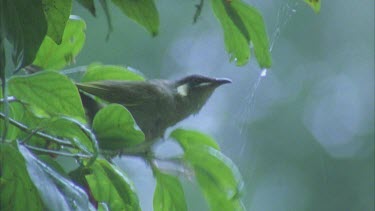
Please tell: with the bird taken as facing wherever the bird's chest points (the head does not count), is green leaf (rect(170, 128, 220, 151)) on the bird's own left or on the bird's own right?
on the bird's own right

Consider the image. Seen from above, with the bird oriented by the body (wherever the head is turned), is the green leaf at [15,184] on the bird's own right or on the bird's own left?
on the bird's own right

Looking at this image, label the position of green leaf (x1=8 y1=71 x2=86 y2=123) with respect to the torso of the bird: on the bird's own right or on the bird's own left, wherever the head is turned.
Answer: on the bird's own right

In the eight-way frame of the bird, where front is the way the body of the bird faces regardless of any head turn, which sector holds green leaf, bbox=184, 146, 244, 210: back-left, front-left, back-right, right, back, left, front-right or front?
front

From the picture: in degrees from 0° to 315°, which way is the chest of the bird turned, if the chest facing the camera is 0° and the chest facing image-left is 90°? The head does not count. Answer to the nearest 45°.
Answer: approximately 270°
